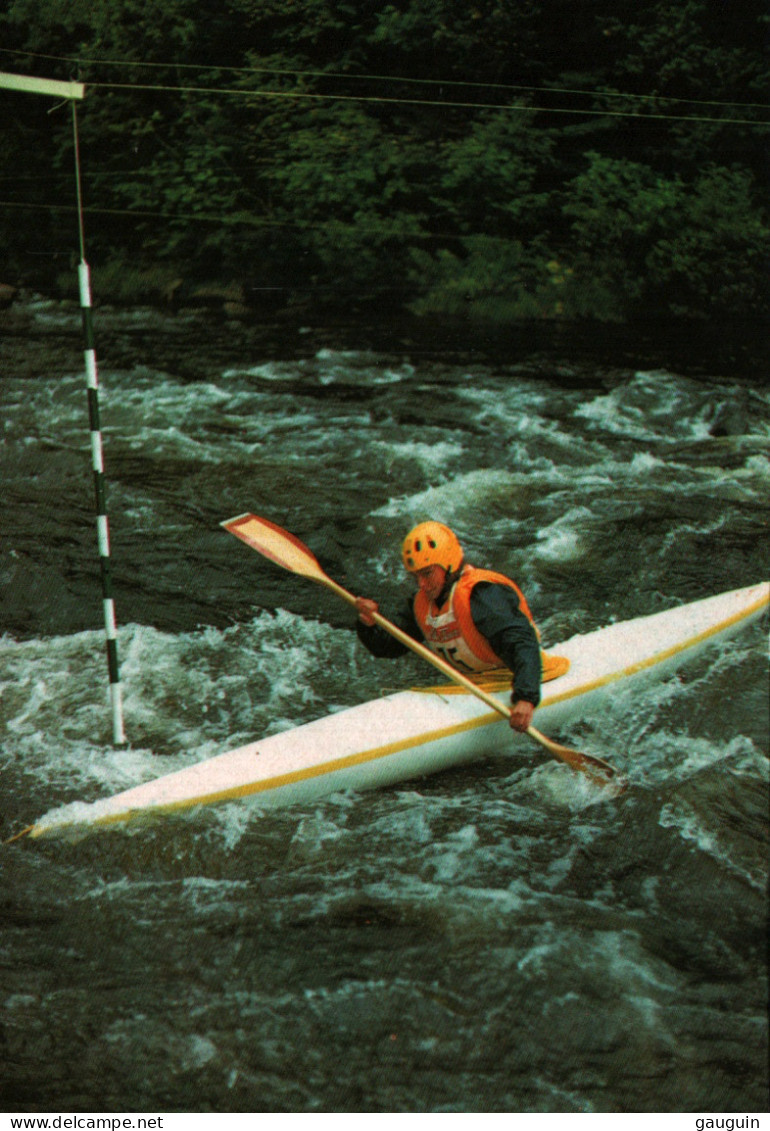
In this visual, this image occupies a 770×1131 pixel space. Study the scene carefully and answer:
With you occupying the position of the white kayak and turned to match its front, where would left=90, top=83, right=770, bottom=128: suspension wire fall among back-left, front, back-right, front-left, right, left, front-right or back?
back-right

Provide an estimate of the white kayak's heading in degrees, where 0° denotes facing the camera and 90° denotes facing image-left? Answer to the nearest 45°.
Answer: approximately 45°

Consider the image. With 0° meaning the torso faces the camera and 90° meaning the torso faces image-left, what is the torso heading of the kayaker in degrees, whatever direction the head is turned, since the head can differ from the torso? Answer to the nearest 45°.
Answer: approximately 45°

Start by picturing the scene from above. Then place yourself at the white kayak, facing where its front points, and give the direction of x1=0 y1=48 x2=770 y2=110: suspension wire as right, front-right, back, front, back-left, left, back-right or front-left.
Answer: back-right

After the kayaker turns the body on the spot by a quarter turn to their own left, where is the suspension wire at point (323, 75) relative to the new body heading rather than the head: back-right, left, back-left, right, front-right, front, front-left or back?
back-left
